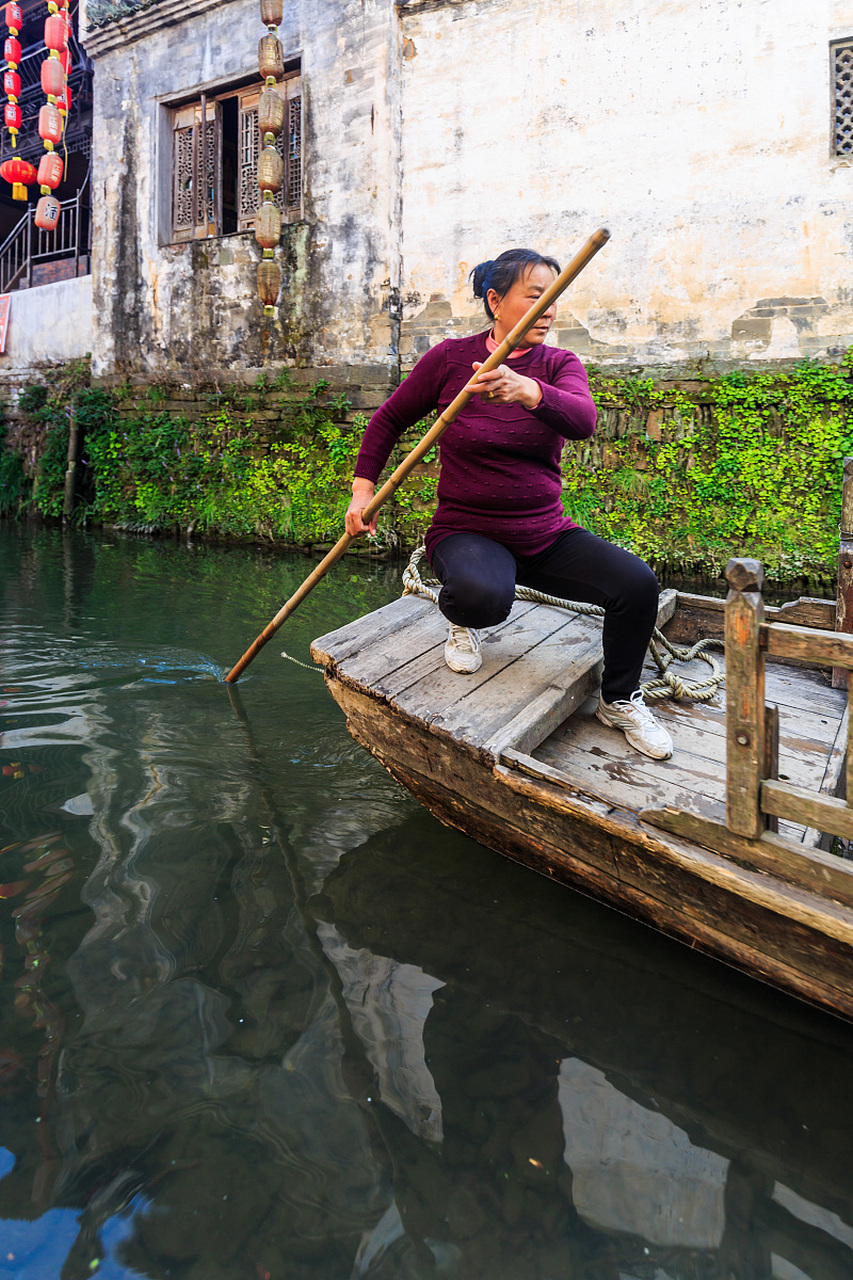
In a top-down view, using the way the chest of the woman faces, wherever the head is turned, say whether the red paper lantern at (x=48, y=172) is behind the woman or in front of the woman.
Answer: behind

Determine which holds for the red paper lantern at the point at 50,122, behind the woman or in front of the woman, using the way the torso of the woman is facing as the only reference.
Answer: behind

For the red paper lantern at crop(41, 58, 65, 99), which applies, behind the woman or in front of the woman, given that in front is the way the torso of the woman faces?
behind
